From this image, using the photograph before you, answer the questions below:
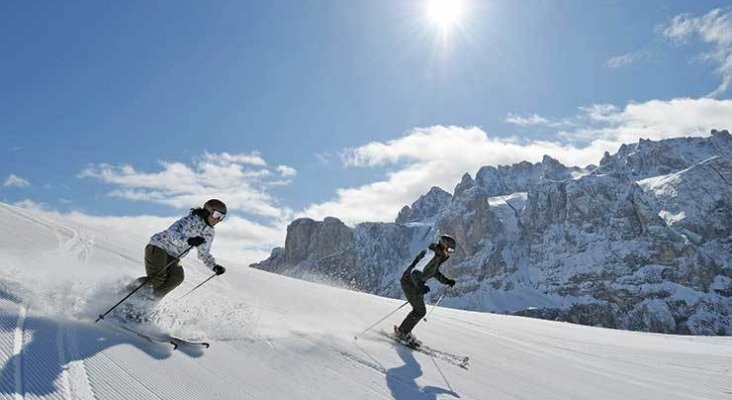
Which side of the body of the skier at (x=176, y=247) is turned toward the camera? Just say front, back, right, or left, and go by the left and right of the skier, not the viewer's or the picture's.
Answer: right

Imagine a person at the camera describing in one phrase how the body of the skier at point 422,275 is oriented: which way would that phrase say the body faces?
to the viewer's right

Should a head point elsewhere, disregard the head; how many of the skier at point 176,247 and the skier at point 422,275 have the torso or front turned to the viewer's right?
2

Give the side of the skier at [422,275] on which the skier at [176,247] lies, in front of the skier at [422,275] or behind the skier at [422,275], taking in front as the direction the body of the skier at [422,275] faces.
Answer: behind
